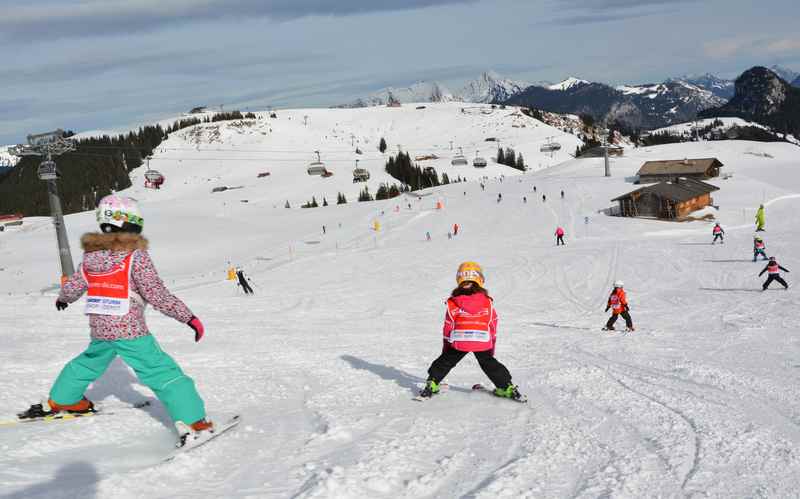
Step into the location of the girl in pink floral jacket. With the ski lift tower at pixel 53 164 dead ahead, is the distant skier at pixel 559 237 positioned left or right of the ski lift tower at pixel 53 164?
right

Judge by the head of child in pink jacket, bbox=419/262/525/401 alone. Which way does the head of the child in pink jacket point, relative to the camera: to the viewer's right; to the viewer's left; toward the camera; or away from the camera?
away from the camera

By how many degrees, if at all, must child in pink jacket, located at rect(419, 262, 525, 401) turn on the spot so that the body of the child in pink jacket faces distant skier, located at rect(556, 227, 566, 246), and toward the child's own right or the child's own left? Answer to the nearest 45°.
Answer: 0° — they already face them

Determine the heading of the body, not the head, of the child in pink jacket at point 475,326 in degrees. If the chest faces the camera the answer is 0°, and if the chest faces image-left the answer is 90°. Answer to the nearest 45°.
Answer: approximately 180°

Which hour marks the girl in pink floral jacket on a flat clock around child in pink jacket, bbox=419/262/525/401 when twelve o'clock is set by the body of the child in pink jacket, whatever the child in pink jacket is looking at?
The girl in pink floral jacket is roughly at 8 o'clock from the child in pink jacket.

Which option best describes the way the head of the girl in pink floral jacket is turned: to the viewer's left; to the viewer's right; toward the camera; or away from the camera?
away from the camera

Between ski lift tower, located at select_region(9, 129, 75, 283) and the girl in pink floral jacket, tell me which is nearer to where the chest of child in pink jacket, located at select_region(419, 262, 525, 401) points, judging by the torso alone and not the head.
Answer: the ski lift tower

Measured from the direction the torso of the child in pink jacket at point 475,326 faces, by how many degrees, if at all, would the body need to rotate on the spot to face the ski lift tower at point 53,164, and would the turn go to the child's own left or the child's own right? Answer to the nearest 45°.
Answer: approximately 45° to the child's own left
